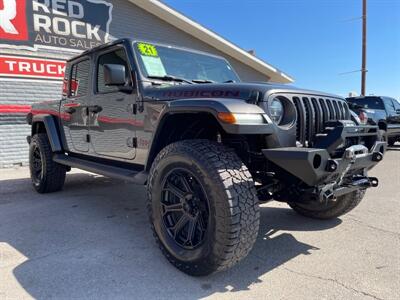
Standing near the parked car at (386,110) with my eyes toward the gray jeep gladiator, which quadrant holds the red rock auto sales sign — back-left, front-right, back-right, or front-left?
front-right

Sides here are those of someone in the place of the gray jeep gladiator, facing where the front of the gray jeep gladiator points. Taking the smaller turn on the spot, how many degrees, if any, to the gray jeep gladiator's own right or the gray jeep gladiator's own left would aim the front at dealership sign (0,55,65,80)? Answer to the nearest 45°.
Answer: approximately 180°

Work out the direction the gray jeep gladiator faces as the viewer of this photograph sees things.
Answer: facing the viewer and to the right of the viewer

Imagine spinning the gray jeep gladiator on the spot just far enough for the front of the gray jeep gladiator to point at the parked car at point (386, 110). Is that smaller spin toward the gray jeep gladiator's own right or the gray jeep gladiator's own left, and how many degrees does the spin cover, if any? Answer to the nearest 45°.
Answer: approximately 90° to the gray jeep gladiator's own left

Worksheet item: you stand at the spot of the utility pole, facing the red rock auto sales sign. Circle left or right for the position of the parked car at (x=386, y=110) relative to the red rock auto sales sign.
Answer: left

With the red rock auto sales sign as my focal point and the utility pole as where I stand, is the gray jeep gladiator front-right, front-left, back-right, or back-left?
front-left

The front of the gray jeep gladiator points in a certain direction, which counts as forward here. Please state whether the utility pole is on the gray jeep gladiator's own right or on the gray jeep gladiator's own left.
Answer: on the gray jeep gladiator's own left

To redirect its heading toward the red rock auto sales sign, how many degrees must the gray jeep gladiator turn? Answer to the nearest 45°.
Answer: approximately 180°
